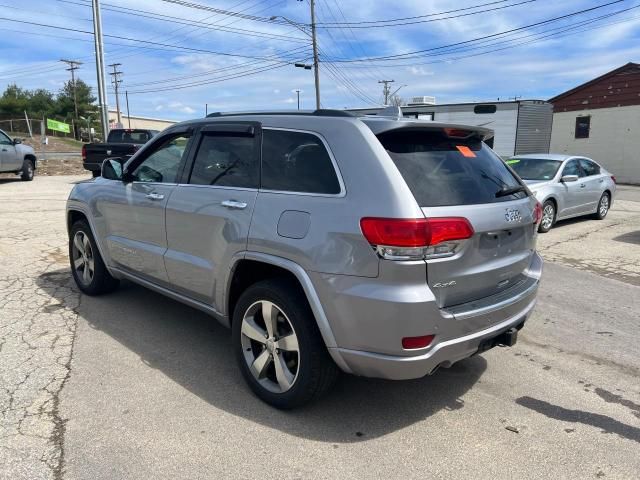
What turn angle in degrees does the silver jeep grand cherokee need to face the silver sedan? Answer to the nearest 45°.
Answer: approximately 90° to its right

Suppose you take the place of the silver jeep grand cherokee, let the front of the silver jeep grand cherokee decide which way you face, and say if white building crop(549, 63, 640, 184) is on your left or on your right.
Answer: on your right

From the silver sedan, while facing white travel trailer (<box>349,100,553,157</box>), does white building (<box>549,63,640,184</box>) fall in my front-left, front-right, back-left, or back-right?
front-right

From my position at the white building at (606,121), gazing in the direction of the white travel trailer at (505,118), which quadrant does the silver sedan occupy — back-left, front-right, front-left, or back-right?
front-left

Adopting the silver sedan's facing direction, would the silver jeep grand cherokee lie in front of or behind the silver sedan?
in front

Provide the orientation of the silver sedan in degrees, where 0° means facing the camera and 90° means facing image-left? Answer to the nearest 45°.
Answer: approximately 45°

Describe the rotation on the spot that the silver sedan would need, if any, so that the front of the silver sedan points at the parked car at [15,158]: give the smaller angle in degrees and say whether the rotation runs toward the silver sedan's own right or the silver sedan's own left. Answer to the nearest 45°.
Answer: approximately 45° to the silver sedan's own right

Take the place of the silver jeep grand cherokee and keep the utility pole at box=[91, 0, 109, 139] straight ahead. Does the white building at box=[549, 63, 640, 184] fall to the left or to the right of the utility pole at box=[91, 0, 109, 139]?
right

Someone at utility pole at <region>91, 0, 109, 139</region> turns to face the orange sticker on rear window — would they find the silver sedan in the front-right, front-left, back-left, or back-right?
front-left

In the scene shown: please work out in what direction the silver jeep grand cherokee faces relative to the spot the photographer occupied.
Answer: facing away from the viewer and to the left of the viewer

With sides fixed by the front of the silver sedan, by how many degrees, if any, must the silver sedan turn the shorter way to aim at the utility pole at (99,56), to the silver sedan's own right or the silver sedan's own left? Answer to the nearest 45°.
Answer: approximately 45° to the silver sedan's own right

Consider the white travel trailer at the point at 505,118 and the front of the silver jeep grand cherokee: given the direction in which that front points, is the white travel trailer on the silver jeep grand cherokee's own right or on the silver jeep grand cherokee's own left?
on the silver jeep grand cherokee's own right

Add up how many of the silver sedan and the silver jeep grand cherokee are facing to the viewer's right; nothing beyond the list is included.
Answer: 0

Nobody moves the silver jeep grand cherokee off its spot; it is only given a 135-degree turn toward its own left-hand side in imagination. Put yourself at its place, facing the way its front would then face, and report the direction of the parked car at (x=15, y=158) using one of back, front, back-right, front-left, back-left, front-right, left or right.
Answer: back-right

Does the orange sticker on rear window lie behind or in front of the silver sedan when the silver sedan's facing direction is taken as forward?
in front
